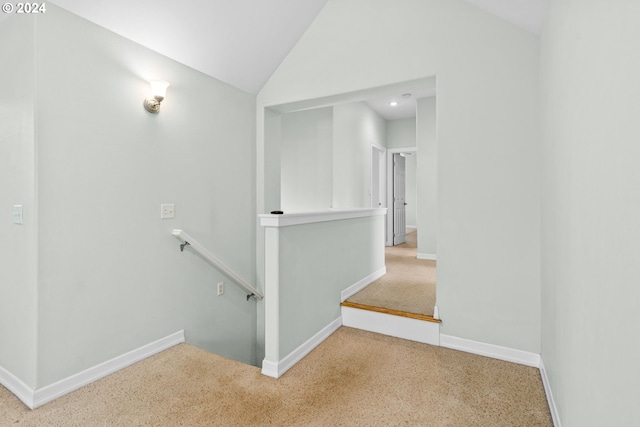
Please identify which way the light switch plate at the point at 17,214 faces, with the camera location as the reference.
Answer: facing the viewer and to the left of the viewer

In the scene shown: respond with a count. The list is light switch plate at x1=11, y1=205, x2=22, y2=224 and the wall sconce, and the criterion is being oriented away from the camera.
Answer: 0

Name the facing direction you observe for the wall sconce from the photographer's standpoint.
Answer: facing the viewer and to the right of the viewer

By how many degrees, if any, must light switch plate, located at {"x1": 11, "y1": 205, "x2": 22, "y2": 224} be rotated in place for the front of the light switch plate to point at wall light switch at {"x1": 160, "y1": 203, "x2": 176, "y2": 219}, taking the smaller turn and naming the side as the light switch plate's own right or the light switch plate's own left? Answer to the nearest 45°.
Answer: approximately 135° to the light switch plate's own left

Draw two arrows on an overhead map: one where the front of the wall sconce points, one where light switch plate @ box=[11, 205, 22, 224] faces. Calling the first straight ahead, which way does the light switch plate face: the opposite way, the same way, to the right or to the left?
to the right
